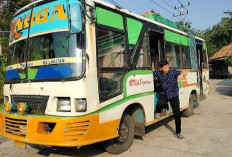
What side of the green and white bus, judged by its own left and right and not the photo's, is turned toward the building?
back

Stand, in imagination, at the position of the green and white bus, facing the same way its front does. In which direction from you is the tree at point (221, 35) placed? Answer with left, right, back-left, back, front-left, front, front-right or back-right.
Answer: back

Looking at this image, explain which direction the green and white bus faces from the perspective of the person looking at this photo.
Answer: facing the viewer and to the left of the viewer
